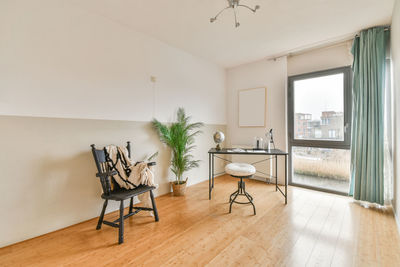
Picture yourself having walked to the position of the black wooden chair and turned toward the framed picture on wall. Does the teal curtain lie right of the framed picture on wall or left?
right

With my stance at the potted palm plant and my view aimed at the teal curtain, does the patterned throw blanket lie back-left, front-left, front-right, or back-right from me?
back-right

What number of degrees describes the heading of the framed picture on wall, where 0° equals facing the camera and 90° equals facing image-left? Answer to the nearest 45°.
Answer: approximately 45°
